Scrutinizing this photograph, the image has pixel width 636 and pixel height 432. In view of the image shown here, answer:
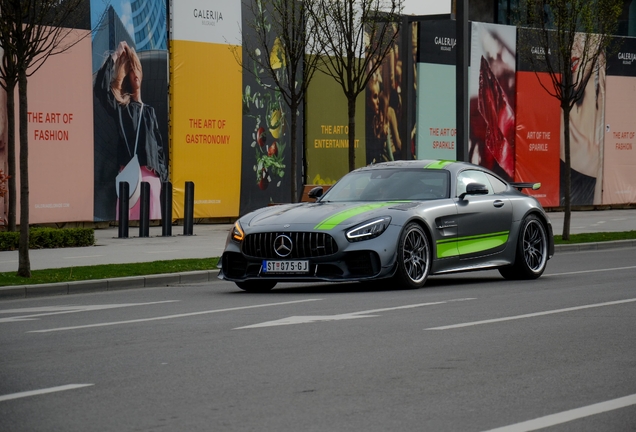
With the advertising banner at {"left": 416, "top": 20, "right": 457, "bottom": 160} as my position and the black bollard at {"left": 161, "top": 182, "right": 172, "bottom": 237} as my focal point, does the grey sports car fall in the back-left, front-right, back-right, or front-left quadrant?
front-left

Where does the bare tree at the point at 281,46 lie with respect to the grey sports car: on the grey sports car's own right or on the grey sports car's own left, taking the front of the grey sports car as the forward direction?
on the grey sports car's own right

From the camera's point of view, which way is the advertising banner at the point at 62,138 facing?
toward the camera

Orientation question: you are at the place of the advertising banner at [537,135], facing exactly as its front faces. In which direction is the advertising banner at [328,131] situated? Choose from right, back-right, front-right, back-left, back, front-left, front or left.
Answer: front-right

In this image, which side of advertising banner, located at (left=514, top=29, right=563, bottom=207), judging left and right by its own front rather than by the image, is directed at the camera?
front

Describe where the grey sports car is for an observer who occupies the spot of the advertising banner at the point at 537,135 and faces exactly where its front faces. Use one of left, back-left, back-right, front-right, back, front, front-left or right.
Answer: front

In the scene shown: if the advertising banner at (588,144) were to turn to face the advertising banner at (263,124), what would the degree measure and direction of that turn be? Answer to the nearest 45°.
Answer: approximately 45° to its right

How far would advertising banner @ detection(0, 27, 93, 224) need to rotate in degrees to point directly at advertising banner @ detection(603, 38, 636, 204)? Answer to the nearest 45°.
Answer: approximately 135° to its left

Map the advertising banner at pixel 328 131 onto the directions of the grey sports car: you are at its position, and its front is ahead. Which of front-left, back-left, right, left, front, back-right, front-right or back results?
back-right

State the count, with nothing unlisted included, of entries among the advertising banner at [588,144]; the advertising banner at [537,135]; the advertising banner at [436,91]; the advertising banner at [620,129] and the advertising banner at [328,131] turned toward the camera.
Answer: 5

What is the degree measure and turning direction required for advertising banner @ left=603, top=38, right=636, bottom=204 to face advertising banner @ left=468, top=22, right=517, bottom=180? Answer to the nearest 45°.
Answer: approximately 45° to its right

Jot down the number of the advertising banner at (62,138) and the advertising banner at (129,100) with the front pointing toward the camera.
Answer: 2

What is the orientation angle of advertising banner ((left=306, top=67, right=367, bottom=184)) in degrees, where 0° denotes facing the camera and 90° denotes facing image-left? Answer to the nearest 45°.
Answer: approximately 0°

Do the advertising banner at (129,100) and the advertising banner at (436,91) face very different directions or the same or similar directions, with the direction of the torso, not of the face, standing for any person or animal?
same or similar directions

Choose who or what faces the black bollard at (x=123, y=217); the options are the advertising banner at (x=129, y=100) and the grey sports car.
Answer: the advertising banner

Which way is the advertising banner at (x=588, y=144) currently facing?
toward the camera
